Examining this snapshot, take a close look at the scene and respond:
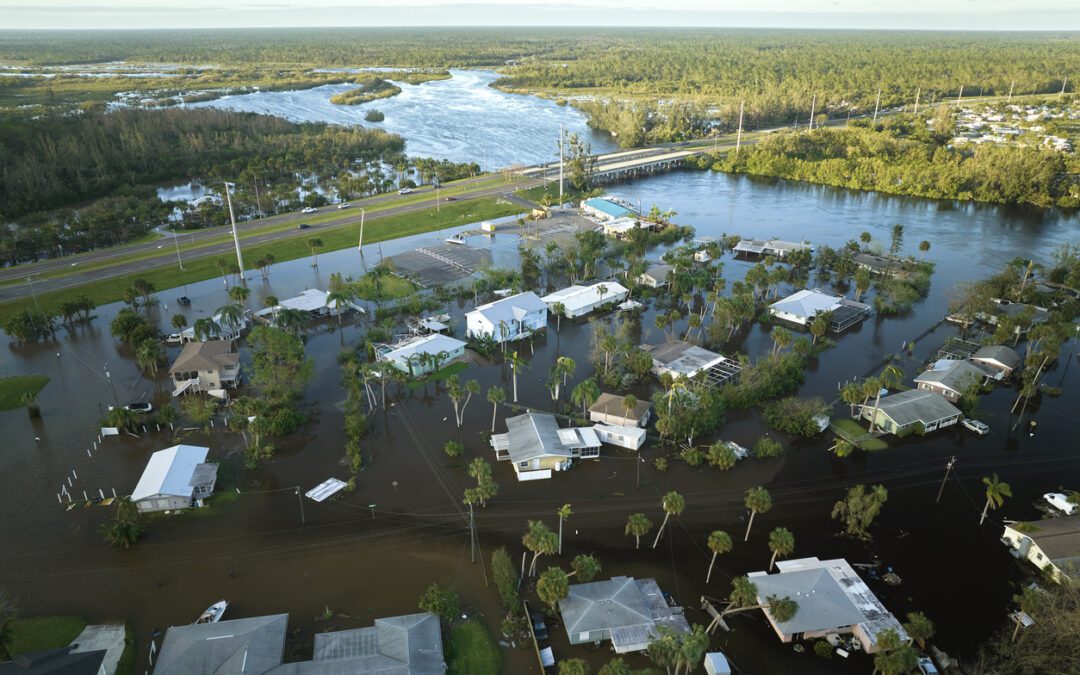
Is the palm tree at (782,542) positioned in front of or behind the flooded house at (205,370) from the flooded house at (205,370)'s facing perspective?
in front

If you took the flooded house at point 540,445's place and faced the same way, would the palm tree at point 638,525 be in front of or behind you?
in front

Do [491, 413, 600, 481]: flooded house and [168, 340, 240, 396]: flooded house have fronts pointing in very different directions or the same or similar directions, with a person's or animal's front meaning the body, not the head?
same or similar directions

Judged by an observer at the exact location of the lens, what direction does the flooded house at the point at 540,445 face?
facing the viewer

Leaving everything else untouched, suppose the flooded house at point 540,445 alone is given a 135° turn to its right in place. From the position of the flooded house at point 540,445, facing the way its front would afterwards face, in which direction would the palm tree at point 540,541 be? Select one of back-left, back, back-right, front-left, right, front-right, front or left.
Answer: back-left

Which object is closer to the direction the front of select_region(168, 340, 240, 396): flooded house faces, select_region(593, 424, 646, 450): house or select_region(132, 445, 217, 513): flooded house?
the flooded house

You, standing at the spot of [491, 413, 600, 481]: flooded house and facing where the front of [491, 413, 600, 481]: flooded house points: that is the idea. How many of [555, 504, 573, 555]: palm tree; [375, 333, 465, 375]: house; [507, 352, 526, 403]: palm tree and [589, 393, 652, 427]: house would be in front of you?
1

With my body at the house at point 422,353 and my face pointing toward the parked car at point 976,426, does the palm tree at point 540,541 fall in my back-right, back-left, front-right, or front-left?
front-right

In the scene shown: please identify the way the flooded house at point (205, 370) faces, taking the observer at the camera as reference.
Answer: facing the viewer

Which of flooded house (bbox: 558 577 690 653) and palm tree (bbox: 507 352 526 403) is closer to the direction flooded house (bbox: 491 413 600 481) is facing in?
the flooded house

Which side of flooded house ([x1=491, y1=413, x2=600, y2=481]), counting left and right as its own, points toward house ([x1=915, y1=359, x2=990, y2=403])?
left

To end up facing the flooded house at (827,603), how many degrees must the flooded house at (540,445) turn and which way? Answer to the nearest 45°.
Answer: approximately 45° to its left

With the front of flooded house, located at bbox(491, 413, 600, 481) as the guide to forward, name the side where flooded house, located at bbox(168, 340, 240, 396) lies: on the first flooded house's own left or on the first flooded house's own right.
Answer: on the first flooded house's own right

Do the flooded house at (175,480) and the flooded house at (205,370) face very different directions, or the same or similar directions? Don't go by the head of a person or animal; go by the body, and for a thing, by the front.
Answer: same or similar directions

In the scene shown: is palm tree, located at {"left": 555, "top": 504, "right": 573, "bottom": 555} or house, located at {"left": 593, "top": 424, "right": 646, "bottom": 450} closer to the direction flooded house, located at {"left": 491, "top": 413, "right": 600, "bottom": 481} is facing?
the palm tree
